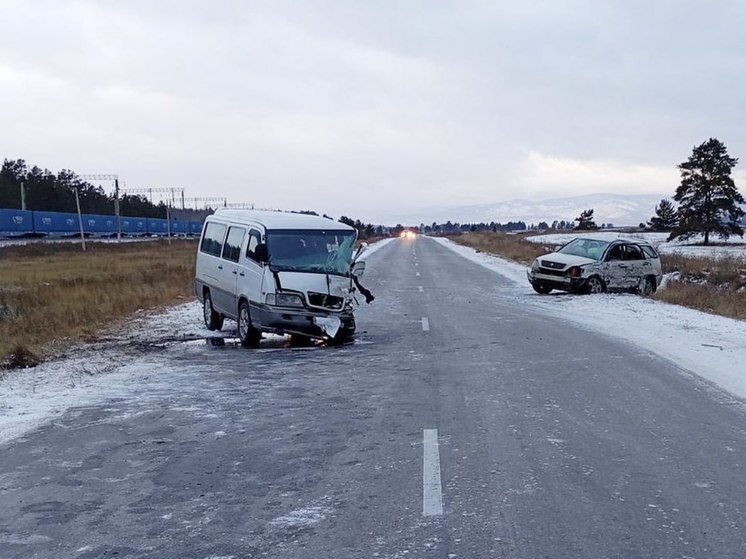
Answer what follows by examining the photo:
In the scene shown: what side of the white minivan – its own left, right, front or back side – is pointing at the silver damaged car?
left

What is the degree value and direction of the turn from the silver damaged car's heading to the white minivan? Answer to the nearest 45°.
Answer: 0° — it already faces it

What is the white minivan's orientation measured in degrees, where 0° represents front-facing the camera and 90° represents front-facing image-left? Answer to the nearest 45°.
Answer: approximately 315°

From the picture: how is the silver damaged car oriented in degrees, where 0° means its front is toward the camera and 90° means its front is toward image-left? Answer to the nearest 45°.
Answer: approximately 45°
